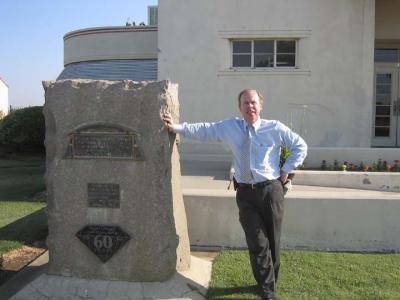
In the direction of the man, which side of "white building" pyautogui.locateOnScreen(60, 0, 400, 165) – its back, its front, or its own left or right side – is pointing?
front

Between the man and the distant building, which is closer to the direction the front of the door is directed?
the man

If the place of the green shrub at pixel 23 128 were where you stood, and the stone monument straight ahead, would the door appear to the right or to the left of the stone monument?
left

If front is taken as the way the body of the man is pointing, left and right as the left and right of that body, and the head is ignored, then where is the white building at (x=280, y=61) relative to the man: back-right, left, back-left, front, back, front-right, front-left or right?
back

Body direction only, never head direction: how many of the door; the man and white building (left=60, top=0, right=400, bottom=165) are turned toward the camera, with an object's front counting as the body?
3

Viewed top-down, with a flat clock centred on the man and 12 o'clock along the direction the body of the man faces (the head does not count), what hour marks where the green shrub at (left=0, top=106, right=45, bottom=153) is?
The green shrub is roughly at 5 o'clock from the man.

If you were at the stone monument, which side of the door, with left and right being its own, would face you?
front

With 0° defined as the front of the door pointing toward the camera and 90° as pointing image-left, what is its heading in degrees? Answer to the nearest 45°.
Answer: approximately 0°

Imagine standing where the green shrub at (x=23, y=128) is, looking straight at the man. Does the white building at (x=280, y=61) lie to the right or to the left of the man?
left
